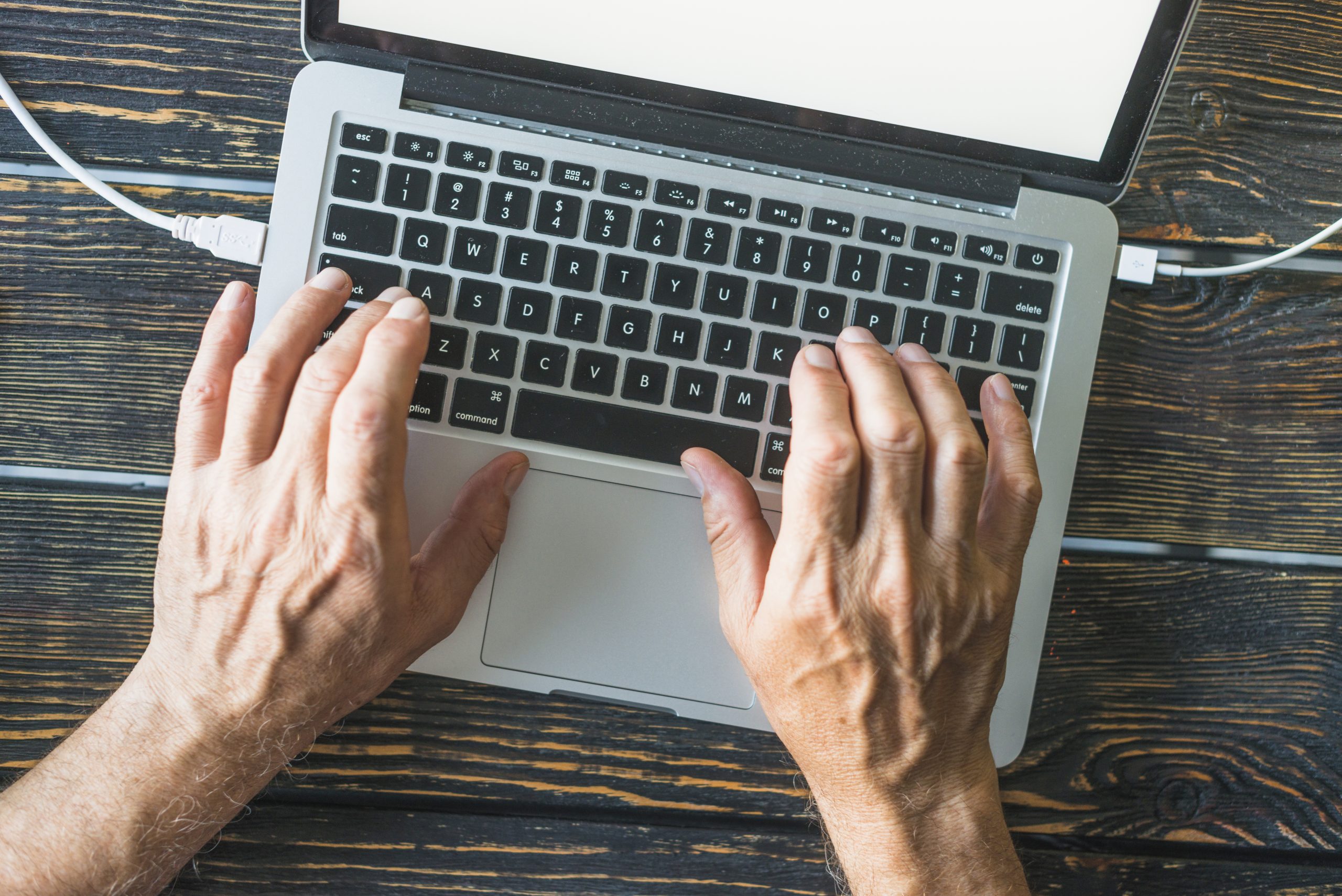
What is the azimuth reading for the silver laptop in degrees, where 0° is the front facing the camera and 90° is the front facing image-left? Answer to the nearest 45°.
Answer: approximately 0°
